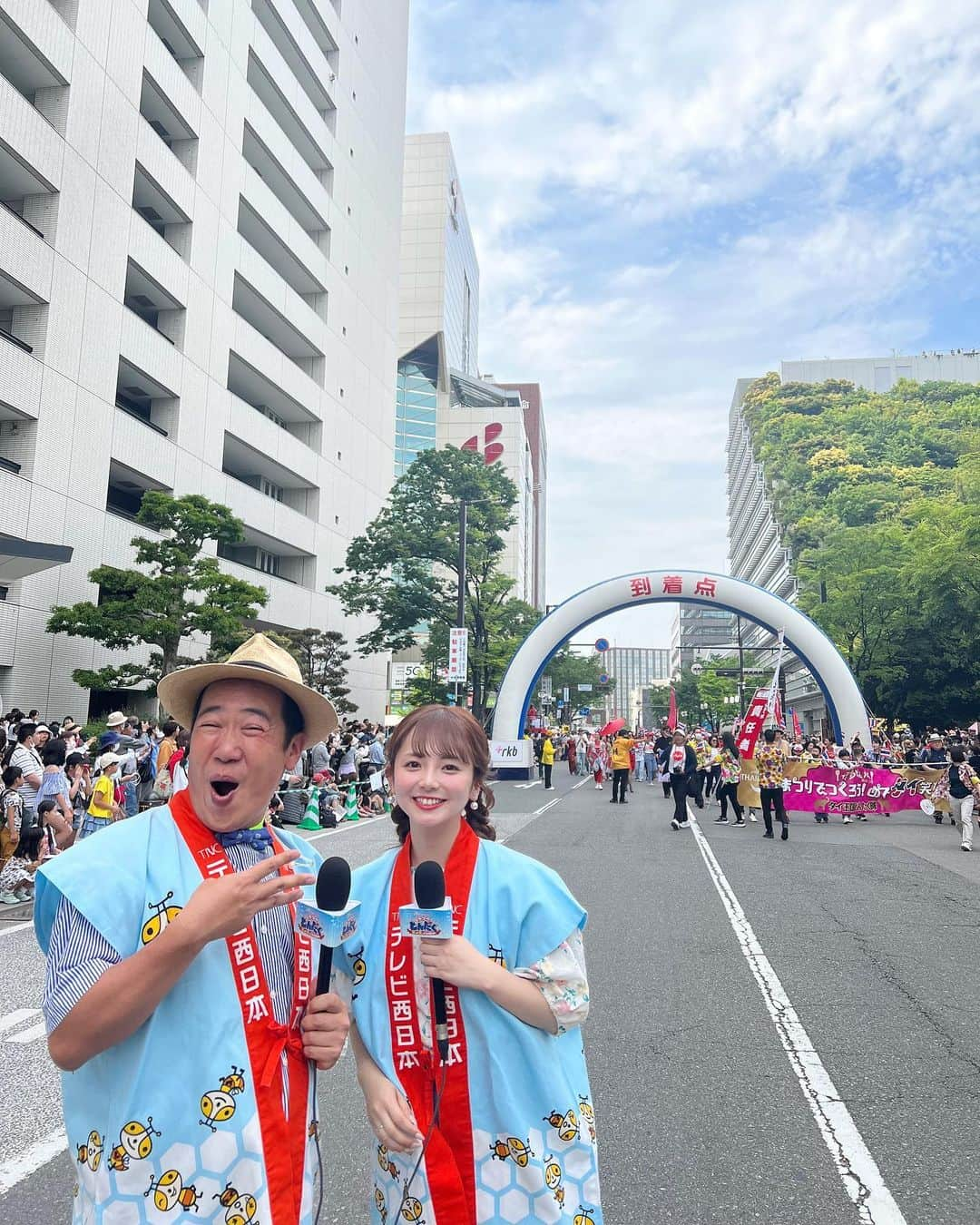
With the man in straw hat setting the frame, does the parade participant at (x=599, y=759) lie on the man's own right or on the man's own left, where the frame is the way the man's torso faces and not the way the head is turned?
on the man's own left

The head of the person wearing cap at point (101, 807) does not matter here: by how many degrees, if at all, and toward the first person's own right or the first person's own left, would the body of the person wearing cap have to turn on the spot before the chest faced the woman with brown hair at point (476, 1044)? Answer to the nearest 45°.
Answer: approximately 90° to the first person's own right

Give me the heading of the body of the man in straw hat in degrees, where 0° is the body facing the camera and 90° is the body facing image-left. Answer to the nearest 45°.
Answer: approximately 315°

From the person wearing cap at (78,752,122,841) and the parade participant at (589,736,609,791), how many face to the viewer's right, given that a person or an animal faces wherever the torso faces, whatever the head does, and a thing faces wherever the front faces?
1

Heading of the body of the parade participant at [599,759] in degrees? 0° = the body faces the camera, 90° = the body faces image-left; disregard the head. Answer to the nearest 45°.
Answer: approximately 0°

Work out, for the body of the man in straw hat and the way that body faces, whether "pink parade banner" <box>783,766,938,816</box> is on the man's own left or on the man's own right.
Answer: on the man's own left

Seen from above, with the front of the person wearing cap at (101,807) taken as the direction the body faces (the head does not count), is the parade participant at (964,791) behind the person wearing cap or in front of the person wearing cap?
in front

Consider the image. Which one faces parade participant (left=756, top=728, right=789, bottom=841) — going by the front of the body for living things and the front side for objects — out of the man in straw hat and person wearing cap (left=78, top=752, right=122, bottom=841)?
the person wearing cap
